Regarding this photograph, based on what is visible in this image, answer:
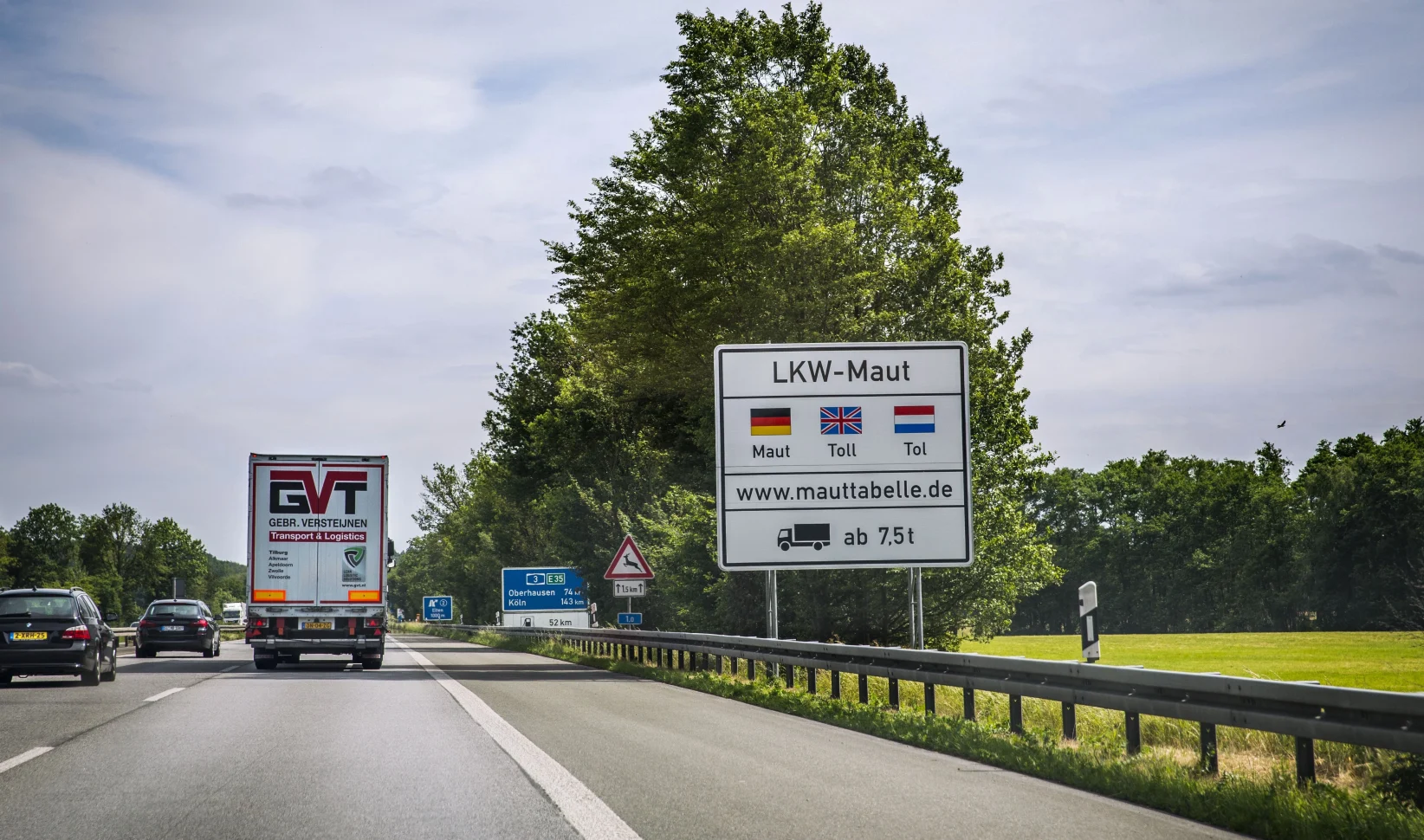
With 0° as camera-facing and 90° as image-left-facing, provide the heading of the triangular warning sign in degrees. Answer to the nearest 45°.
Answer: approximately 0°

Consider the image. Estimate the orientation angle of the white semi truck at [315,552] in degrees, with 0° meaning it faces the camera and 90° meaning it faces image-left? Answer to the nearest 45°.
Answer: approximately 180°

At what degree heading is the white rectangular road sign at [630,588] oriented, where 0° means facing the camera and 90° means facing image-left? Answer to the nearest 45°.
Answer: approximately 0°

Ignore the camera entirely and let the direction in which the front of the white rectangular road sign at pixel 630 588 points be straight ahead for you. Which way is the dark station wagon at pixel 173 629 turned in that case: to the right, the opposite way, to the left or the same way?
the opposite way

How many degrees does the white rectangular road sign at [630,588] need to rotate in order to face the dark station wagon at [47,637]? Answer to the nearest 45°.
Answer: approximately 45° to its right

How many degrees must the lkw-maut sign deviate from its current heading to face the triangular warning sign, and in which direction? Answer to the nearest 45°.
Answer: approximately 135° to its right

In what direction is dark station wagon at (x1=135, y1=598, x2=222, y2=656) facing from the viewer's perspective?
away from the camera

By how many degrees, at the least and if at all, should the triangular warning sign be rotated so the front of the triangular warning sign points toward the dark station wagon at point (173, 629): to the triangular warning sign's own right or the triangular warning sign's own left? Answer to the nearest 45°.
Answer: approximately 135° to the triangular warning sign's own right

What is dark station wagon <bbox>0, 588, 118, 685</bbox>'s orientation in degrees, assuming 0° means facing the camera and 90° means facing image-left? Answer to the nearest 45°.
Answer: approximately 180°

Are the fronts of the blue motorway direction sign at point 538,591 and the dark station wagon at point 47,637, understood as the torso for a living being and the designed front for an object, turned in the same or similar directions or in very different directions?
very different directions
